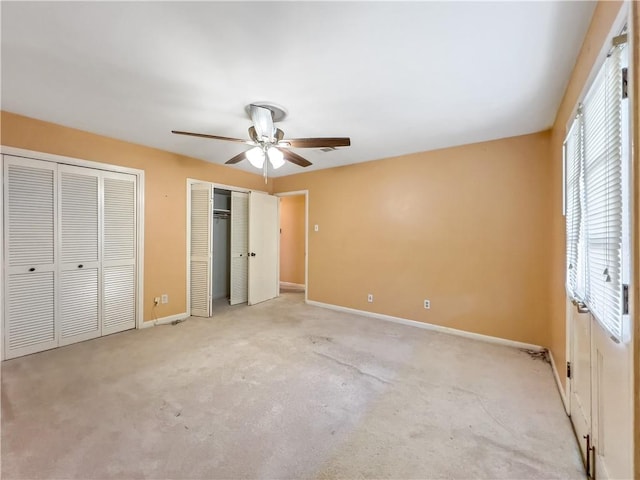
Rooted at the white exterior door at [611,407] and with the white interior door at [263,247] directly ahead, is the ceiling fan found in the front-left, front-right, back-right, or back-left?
front-left

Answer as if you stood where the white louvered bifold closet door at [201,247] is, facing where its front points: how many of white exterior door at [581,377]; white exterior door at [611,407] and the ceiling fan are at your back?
0

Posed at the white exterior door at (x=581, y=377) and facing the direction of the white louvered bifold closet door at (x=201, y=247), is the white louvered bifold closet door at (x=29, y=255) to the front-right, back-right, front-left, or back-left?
front-left

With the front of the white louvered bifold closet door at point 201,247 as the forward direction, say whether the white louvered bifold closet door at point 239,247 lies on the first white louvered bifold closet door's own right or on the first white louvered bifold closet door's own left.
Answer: on the first white louvered bifold closet door's own left

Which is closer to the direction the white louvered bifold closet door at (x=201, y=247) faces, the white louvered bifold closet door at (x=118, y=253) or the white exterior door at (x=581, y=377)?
the white exterior door

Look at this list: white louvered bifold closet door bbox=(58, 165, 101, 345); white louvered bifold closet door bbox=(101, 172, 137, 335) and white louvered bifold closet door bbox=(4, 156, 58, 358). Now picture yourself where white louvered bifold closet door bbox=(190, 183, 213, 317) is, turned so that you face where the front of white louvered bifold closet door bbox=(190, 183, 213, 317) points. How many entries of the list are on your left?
0

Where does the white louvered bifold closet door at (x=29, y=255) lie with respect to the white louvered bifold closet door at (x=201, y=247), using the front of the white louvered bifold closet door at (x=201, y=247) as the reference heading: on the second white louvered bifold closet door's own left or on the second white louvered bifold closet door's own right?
on the second white louvered bifold closet door's own right

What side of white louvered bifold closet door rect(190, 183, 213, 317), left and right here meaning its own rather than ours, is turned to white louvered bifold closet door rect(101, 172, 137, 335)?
right

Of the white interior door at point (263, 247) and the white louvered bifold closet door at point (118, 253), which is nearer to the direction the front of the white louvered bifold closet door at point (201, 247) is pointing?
the white louvered bifold closet door

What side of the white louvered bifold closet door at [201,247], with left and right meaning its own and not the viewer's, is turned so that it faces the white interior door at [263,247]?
left

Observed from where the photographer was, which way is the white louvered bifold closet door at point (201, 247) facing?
facing the viewer

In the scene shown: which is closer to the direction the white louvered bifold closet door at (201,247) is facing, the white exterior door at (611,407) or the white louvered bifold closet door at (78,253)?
the white exterior door

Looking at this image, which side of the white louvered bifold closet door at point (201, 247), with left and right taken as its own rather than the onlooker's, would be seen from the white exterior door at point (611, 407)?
front

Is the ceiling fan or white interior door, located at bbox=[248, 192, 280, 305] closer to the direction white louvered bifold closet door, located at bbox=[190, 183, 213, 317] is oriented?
the ceiling fan

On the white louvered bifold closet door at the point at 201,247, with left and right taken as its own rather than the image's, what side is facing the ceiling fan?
front
